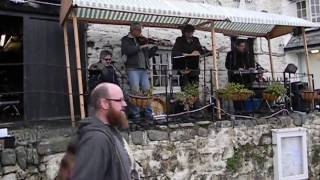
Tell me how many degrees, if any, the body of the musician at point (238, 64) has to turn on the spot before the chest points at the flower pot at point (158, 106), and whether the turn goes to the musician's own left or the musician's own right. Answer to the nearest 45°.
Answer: approximately 90° to the musician's own right

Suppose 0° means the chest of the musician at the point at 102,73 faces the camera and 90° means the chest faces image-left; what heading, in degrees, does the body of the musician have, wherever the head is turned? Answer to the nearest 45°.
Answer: approximately 315°

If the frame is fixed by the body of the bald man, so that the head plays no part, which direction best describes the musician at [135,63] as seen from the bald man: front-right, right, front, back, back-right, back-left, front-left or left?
left

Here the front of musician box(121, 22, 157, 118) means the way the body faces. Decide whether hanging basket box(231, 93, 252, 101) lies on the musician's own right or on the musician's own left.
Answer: on the musician's own left

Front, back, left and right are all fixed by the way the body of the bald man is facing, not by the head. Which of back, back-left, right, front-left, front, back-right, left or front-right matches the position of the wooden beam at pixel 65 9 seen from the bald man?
left

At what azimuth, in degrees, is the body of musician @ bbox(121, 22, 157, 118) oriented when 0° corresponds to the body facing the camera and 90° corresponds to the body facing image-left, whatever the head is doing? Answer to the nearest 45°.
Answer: approximately 315°

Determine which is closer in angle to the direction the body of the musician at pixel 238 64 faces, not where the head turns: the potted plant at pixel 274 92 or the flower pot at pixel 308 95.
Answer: the potted plant

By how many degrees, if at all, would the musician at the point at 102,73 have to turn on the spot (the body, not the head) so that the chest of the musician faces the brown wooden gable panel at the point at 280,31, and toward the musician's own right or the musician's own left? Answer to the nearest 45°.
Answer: approximately 90° to the musician's own left

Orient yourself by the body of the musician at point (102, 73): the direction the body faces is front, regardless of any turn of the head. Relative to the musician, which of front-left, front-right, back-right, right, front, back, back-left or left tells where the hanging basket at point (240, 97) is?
front-left

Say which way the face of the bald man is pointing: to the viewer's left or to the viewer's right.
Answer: to the viewer's right

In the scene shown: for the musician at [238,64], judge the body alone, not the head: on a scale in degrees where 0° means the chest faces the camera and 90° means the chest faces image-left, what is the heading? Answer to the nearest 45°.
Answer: approximately 315°

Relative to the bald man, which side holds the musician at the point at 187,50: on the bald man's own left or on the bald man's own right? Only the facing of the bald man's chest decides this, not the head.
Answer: on the bald man's own left

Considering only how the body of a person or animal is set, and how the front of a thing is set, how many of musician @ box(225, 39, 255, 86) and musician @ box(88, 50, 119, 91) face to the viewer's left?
0
